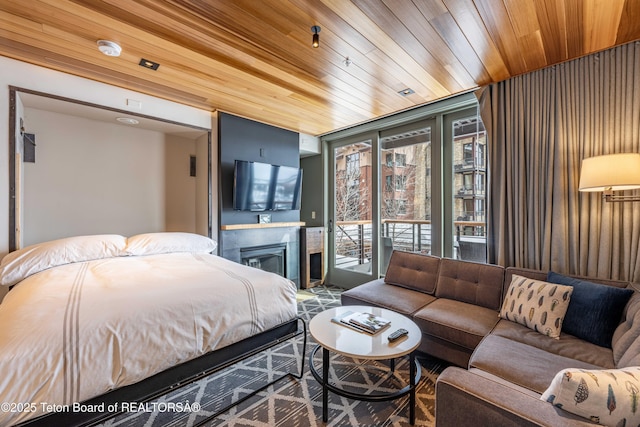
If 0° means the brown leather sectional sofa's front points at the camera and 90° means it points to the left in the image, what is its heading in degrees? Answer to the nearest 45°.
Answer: approximately 45°

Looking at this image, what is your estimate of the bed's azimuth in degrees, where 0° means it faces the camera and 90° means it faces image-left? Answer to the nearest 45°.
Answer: approximately 315°

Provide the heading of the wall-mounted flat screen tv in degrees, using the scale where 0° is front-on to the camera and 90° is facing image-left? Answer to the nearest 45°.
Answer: approximately 315°

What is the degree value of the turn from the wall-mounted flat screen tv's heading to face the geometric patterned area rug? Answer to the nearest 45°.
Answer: approximately 45° to its right

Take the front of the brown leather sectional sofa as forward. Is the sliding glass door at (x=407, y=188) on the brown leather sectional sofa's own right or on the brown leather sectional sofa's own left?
on the brown leather sectional sofa's own right

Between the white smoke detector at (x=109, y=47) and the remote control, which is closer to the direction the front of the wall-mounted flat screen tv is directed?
the remote control
